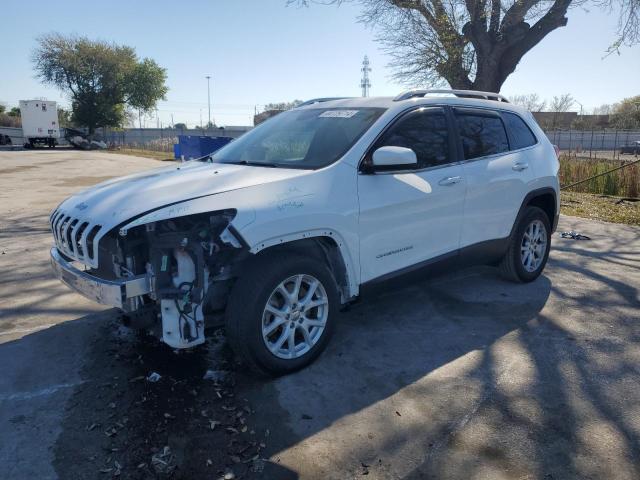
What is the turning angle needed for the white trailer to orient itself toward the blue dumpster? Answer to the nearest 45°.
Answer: approximately 180°

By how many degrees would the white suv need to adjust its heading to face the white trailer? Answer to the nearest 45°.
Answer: approximately 90° to its right

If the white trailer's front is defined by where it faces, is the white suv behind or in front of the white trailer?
behind

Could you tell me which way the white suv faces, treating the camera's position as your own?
facing the viewer and to the left of the viewer

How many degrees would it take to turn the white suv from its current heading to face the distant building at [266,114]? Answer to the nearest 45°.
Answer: approximately 135° to its right
